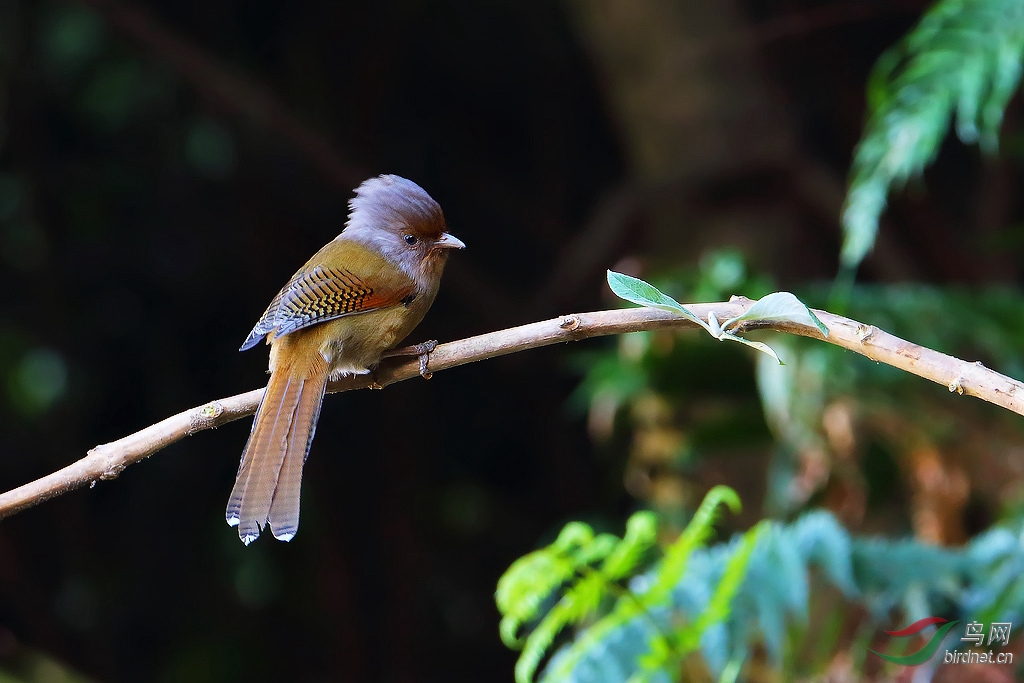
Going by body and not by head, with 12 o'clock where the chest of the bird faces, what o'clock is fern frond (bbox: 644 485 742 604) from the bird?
The fern frond is roughly at 1 o'clock from the bird.

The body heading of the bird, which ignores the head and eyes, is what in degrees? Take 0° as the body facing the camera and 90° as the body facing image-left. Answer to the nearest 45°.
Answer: approximately 225°
